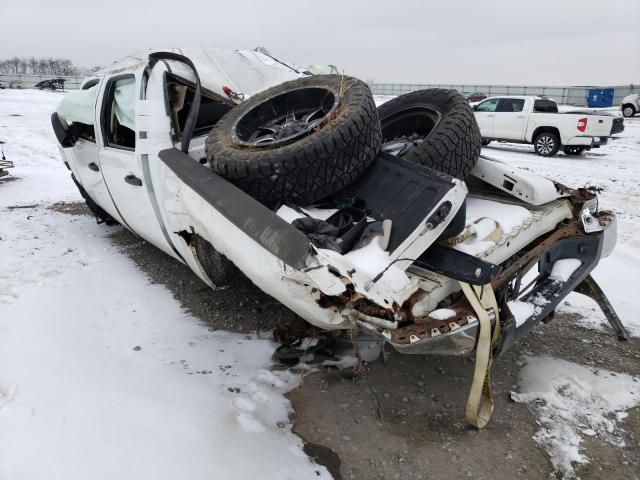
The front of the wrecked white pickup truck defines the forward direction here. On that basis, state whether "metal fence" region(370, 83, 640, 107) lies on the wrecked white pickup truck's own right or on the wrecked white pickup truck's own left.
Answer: on the wrecked white pickup truck's own right

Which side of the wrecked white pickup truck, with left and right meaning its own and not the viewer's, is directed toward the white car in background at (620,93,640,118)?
right

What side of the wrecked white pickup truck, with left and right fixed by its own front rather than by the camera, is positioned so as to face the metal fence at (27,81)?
front

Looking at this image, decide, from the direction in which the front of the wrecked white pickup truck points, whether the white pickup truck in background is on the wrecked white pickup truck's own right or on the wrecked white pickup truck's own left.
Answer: on the wrecked white pickup truck's own right

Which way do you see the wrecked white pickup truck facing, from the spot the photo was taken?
facing away from the viewer and to the left of the viewer
